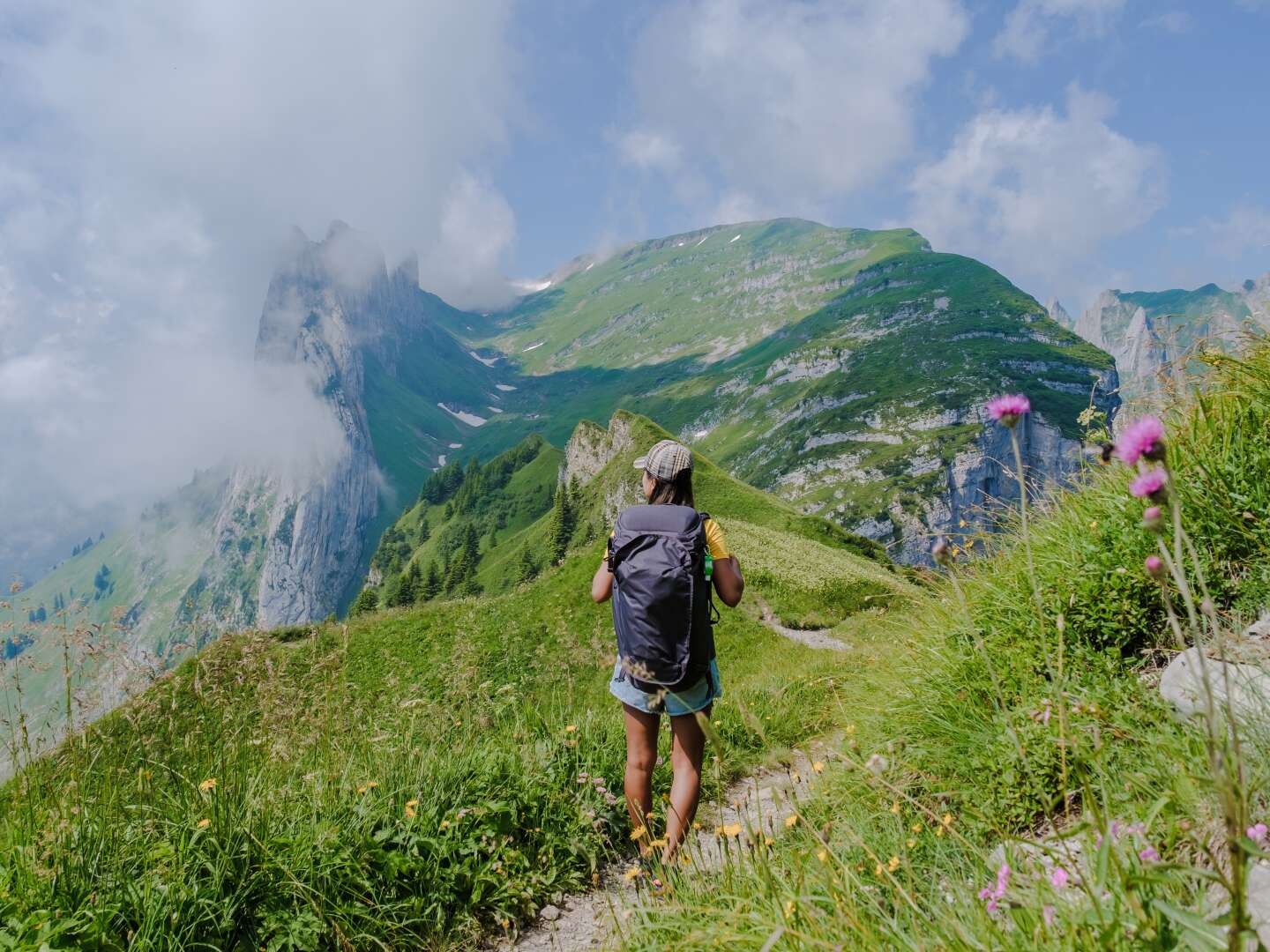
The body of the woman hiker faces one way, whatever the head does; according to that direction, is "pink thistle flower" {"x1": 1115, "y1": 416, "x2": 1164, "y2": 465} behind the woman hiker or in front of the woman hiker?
behind

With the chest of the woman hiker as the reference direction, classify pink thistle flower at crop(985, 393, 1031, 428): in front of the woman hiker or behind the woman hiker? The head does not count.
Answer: behind

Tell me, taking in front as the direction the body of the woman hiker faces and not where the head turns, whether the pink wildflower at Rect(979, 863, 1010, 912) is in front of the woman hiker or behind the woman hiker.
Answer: behind

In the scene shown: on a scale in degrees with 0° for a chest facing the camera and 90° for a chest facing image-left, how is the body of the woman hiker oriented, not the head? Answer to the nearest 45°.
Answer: approximately 180°

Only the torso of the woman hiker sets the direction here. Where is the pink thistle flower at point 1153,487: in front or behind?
behind

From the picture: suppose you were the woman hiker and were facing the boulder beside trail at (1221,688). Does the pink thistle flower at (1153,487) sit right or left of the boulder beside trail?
right

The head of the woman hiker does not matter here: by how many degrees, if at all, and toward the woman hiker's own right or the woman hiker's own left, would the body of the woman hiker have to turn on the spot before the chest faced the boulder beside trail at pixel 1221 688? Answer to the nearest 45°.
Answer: approximately 135° to the woman hiker's own right
